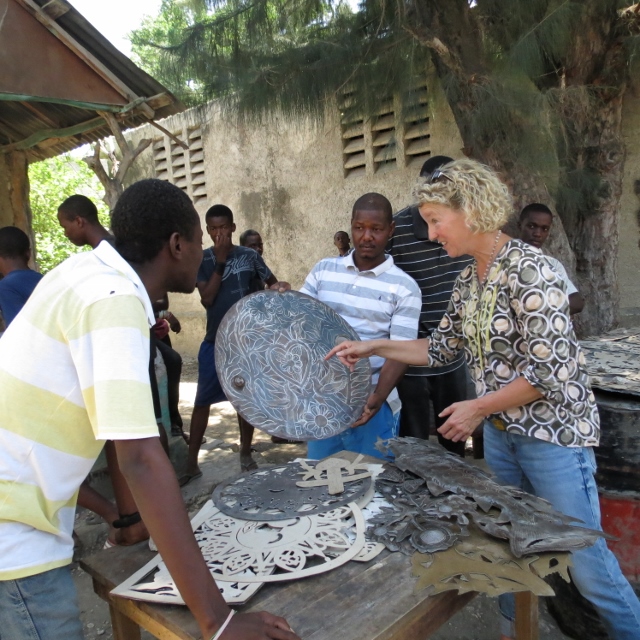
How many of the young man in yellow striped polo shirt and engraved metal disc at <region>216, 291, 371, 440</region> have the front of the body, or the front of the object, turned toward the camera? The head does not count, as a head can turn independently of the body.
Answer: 1

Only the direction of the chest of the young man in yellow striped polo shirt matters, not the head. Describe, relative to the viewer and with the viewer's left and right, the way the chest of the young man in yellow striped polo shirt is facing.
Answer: facing away from the viewer and to the right of the viewer

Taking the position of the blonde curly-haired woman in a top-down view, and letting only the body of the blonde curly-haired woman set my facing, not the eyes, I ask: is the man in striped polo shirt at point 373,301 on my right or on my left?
on my right

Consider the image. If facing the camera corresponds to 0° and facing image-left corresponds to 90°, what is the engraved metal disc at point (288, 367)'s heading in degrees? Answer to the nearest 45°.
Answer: approximately 0°

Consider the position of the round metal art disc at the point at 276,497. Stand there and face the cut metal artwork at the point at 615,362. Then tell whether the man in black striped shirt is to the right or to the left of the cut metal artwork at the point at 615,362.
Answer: left

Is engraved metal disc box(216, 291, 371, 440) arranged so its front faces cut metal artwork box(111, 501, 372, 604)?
yes

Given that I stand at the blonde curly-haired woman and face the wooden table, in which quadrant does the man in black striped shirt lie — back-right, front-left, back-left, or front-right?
back-right

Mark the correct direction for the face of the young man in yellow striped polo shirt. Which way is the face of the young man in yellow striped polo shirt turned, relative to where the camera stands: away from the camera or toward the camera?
away from the camera

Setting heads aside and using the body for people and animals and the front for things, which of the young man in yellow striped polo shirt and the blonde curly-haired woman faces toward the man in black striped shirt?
the young man in yellow striped polo shirt

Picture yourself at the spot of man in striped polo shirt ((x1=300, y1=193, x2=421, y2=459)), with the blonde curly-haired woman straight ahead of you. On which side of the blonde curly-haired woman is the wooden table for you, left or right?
right

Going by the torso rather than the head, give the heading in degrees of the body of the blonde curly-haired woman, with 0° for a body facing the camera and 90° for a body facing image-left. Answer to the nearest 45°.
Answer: approximately 45°
